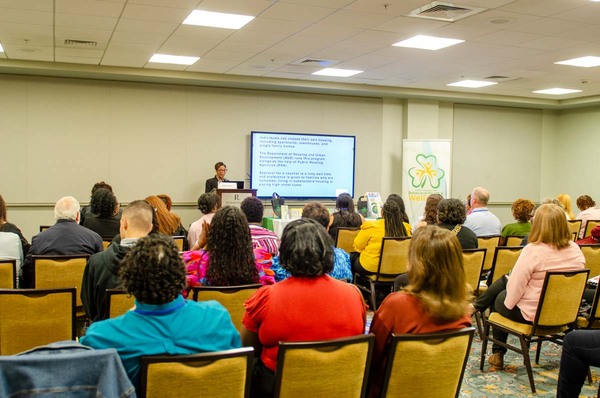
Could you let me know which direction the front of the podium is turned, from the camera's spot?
facing the viewer

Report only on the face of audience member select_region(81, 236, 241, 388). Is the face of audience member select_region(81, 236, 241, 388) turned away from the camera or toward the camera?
away from the camera

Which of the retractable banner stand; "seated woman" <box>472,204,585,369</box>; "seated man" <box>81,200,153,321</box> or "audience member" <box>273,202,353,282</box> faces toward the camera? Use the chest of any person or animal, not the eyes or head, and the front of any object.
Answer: the retractable banner stand

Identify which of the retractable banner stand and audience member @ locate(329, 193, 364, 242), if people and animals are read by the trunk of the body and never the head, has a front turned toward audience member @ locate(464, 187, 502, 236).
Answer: the retractable banner stand

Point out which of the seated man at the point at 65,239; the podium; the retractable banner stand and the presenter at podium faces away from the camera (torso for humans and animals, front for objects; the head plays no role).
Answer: the seated man

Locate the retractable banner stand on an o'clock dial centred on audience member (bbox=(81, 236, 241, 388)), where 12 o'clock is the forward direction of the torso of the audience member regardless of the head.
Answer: The retractable banner stand is roughly at 1 o'clock from the audience member.

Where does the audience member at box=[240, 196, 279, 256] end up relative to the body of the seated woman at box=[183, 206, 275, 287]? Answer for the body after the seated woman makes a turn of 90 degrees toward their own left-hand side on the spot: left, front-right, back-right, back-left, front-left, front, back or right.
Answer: right

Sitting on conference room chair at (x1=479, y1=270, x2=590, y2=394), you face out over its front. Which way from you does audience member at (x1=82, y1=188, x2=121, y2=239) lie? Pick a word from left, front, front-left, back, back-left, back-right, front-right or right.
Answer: front-left

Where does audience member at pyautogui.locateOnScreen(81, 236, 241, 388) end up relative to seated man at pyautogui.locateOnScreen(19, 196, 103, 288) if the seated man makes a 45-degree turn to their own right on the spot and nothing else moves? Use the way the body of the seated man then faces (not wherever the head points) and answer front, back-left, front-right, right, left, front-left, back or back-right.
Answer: back-right

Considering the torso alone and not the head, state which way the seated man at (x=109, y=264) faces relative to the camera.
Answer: away from the camera

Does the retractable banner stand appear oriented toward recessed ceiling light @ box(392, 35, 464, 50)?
yes

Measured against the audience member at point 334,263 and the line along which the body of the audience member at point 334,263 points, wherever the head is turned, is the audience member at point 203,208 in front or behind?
in front
